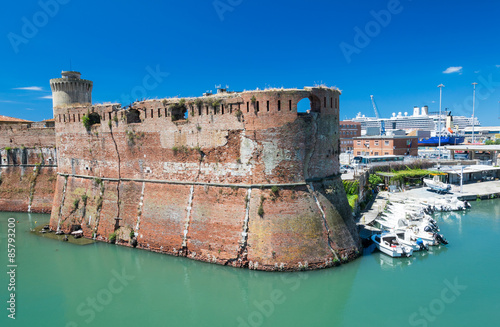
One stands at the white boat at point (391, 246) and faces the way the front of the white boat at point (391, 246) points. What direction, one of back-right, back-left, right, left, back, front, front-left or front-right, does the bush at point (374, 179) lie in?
front-right

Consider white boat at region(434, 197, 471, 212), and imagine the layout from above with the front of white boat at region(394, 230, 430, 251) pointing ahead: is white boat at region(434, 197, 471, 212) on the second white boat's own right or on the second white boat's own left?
on the second white boat's own right

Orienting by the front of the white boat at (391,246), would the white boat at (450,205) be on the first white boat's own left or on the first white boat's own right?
on the first white boat's own right

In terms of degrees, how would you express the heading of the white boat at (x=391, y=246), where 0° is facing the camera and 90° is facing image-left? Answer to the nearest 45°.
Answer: approximately 135°

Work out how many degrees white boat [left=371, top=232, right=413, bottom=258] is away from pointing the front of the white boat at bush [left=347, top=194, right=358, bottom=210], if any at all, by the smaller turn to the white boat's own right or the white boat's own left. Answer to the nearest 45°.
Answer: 0° — it already faces it
